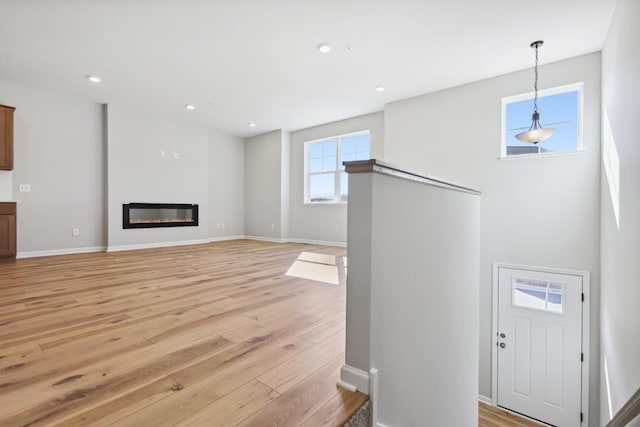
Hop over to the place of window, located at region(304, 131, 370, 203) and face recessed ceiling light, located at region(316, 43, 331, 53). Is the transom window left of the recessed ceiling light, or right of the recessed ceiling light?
left

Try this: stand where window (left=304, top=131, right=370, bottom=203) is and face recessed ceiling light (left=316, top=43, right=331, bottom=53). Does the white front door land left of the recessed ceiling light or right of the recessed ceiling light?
left

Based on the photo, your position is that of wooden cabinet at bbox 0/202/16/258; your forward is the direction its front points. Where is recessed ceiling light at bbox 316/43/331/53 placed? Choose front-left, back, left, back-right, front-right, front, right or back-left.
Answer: front-left

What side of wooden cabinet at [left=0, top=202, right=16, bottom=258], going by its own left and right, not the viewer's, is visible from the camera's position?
front

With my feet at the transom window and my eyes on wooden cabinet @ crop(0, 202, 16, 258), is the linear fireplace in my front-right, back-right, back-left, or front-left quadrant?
front-right

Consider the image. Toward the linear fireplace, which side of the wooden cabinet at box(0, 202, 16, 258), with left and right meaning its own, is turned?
left

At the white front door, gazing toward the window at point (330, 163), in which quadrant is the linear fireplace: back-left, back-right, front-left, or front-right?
front-left

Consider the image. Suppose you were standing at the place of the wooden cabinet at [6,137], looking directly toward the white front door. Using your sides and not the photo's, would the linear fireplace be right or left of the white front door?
left

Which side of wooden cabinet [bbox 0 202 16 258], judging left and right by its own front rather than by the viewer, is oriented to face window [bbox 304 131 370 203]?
left

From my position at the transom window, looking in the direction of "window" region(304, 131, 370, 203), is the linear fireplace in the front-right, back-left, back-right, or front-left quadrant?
front-left

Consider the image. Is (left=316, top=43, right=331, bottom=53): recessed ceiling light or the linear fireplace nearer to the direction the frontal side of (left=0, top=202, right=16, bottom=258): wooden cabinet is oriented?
the recessed ceiling light

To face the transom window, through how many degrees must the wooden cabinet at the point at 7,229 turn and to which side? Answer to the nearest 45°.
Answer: approximately 45° to its left
